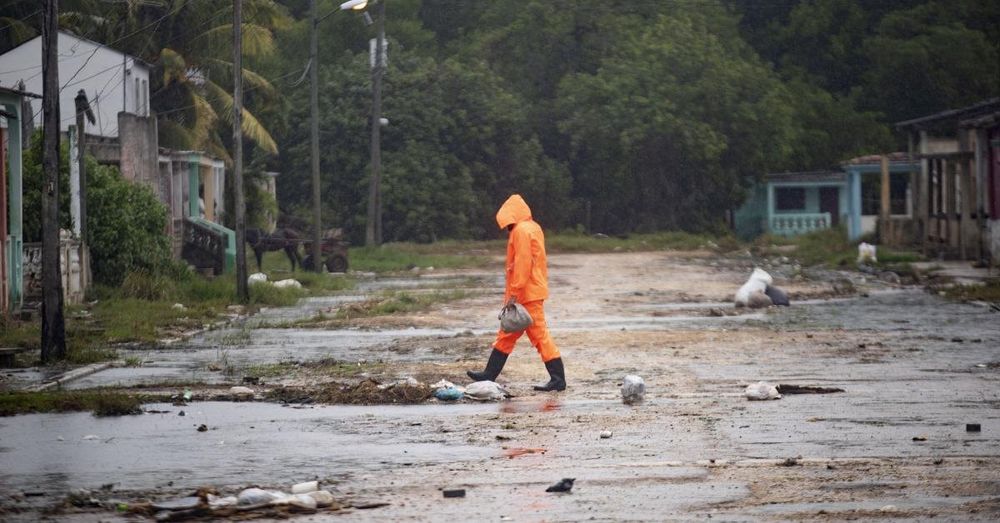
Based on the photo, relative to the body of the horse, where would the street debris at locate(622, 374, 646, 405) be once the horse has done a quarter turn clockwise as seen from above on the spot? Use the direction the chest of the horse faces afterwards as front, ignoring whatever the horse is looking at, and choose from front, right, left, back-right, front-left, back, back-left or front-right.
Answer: back

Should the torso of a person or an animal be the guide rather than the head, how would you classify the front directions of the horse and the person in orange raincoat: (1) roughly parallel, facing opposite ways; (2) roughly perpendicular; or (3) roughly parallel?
roughly parallel

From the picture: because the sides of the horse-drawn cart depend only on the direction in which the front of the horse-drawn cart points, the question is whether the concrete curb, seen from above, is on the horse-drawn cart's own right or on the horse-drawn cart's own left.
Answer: on the horse-drawn cart's own left

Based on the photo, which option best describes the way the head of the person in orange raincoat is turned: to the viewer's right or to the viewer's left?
to the viewer's left

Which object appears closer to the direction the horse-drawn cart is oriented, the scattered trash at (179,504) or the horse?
the horse

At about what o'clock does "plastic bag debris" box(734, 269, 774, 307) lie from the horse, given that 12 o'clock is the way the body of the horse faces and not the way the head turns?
The plastic bag debris is roughly at 8 o'clock from the horse.

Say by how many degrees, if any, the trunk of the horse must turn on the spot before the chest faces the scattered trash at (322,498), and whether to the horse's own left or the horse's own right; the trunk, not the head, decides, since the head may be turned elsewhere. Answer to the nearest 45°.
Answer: approximately 90° to the horse's own left

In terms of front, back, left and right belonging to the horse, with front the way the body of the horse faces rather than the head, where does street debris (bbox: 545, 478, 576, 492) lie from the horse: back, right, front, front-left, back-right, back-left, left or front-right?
left

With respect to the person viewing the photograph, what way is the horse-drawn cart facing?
facing to the left of the viewer

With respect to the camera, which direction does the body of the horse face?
to the viewer's left

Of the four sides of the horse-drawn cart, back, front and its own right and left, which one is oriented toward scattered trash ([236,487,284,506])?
left

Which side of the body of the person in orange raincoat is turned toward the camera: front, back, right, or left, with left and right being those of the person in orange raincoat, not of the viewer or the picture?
left

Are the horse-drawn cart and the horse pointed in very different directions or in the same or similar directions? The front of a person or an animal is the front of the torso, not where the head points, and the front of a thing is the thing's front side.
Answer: same or similar directions

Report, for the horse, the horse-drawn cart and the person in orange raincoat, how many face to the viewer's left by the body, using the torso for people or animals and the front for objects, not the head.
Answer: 3

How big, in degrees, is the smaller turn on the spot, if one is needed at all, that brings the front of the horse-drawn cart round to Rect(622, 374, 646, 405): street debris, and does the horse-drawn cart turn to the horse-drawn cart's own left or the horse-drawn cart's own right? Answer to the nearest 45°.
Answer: approximately 90° to the horse-drawn cart's own left
